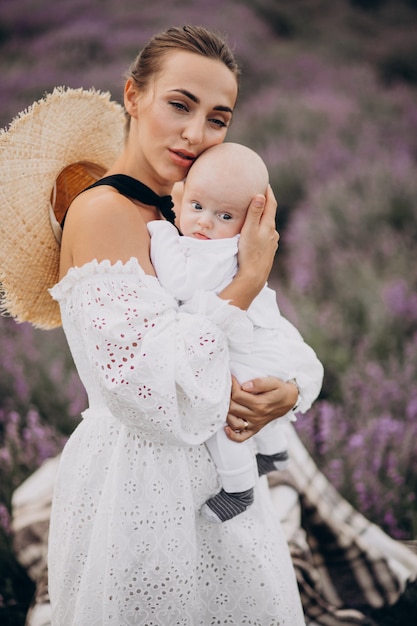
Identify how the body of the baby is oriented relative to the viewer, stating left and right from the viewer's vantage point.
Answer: facing the viewer and to the left of the viewer
